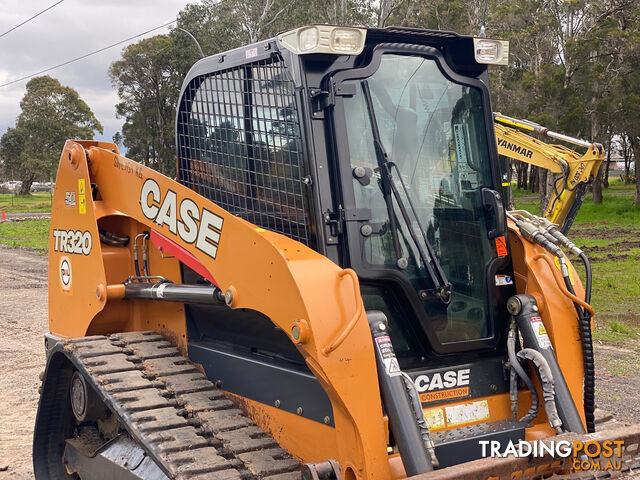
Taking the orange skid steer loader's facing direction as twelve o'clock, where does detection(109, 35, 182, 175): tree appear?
The tree is roughly at 7 o'clock from the orange skid steer loader.
